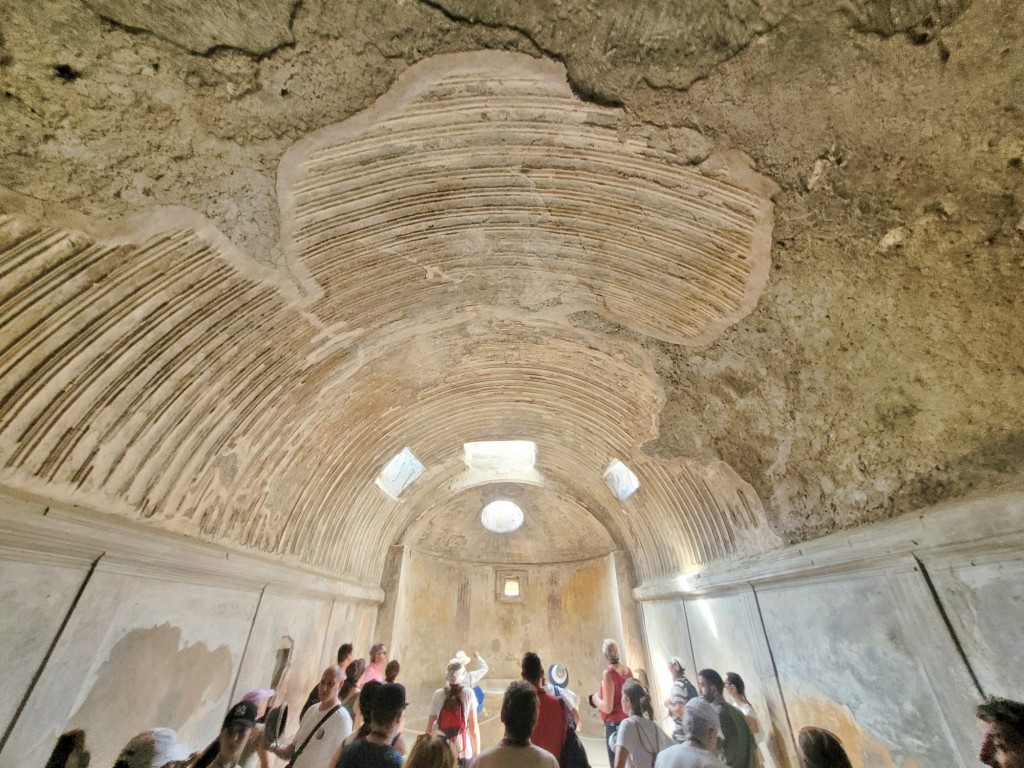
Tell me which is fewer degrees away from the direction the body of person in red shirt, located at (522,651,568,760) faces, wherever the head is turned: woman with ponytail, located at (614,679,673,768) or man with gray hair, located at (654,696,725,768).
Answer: the woman with ponytail

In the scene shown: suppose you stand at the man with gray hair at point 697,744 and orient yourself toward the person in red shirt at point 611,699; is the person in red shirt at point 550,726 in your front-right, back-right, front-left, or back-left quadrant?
front-left

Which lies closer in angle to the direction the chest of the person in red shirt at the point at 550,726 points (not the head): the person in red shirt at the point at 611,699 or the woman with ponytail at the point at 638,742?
the person in red shirt

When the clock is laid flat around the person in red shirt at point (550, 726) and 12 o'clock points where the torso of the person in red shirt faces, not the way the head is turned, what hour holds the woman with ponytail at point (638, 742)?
The woman with ponytail is roughly at 3 o'clock from the person in red shirt.

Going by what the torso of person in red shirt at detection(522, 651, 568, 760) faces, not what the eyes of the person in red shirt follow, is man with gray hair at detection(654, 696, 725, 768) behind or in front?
behind

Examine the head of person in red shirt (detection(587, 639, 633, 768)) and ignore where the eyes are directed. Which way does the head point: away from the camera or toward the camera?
away from the camera

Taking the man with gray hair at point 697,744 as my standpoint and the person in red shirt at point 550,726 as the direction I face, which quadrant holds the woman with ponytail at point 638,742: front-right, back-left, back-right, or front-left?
front-right

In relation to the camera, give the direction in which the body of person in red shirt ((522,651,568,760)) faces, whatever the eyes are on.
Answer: away from the camera

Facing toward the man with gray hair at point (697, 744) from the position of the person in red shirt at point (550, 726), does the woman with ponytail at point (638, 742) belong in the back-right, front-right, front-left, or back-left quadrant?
front-left
